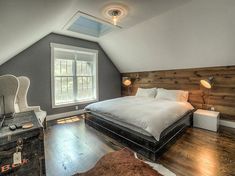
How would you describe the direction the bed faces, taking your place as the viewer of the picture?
facing the viewer and to the left of the viewer

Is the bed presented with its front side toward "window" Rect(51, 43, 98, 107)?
no

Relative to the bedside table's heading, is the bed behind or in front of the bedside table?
in front

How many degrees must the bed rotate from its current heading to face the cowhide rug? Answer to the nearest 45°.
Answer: approximately 45° to its left

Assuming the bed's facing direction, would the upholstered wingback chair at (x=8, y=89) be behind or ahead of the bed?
ahead

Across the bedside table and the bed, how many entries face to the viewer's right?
0

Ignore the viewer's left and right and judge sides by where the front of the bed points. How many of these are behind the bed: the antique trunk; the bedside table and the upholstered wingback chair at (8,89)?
1

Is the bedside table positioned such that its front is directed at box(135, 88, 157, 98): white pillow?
no

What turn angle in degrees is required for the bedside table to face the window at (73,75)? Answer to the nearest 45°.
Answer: approximately 45° to its right

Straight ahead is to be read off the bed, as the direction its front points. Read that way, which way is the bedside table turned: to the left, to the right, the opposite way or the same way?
the same way

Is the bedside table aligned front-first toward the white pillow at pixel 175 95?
no

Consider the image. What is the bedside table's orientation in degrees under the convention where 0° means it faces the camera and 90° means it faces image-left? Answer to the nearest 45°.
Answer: approximately 45°

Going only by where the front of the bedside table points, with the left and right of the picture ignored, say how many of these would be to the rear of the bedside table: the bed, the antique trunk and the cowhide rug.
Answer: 0
